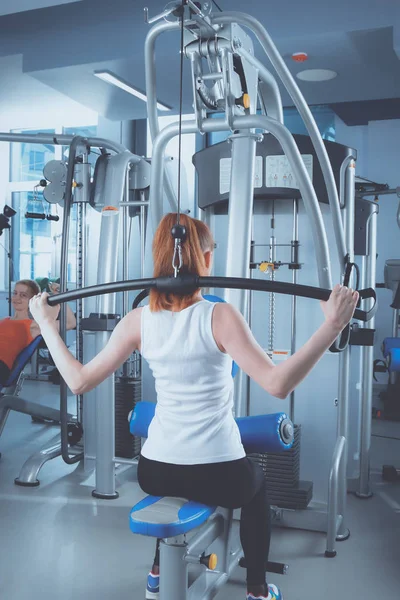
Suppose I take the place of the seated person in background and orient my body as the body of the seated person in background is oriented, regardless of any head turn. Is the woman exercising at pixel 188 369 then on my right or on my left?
on my left

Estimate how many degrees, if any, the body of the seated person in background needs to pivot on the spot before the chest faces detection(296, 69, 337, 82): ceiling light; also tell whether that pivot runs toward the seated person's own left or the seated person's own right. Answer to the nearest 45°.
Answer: approximately 135° to the seated person's own left

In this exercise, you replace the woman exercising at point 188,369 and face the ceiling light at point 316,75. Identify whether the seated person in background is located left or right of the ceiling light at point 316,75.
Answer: left

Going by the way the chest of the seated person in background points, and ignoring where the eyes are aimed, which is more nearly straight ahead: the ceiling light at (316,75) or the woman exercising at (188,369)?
the woman exercising

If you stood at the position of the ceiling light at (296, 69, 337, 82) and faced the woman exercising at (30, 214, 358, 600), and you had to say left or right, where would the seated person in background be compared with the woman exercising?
right

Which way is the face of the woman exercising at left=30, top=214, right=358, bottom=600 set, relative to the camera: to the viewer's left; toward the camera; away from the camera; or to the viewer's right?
away from the camera
